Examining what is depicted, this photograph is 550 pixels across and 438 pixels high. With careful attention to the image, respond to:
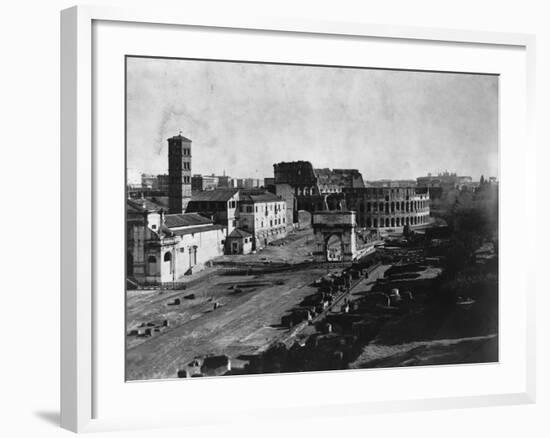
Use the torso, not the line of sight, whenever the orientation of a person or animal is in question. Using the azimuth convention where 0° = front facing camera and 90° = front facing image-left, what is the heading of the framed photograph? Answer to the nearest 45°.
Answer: approximately 315°
